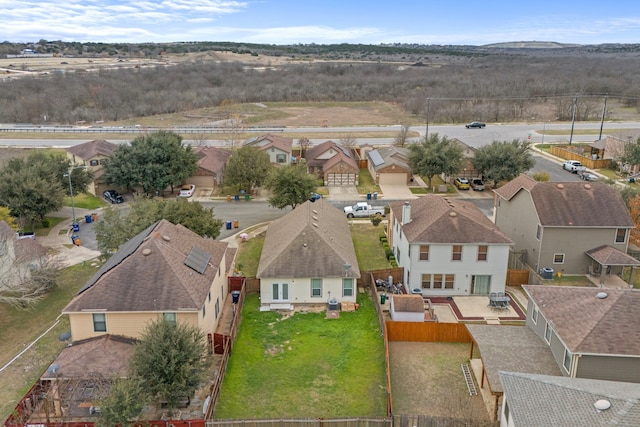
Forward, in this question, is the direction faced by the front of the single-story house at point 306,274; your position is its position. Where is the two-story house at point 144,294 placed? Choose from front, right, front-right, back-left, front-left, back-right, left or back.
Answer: back-left

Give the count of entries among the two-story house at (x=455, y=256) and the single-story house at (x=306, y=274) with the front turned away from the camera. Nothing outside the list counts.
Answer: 2

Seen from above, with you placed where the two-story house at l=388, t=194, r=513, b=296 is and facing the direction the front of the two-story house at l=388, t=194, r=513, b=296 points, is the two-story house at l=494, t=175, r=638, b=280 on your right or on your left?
on your right

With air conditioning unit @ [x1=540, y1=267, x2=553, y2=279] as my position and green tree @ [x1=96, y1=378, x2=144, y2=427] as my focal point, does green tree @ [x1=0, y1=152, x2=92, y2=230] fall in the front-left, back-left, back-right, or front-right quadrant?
front-right

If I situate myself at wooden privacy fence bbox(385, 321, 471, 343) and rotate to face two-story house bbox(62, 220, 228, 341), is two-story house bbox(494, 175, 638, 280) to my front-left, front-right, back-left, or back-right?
back-right

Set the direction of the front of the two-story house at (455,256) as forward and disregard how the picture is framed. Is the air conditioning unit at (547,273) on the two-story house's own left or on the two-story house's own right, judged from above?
on the two-story house's own right

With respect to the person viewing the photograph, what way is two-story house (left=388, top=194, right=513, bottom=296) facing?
facing away from the viewer

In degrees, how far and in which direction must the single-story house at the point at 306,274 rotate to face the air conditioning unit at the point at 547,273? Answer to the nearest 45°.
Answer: approximately 90° to its right

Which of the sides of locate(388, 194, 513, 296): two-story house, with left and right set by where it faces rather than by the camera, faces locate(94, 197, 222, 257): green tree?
left

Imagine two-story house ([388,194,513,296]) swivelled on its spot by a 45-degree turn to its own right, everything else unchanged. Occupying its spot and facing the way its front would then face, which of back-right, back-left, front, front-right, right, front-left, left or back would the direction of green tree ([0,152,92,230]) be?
back-left

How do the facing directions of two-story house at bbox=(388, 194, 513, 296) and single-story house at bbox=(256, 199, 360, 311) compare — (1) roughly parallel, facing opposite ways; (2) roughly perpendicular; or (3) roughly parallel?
roughly parallel

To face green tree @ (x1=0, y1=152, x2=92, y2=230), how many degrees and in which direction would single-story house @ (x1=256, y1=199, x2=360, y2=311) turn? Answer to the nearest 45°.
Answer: approximately 45° to its left

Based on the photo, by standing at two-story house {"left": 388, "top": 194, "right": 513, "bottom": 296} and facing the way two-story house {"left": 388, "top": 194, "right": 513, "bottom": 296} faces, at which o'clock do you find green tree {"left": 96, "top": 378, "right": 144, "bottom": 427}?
The green tree is roughly at 7 o'clock from the two-story house.

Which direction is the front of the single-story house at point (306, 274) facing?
away from the camera

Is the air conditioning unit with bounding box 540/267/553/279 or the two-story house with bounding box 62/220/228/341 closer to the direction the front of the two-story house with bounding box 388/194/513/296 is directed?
the air conditioning unit

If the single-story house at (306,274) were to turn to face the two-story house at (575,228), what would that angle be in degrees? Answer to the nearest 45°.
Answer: approximately 90° to its right
